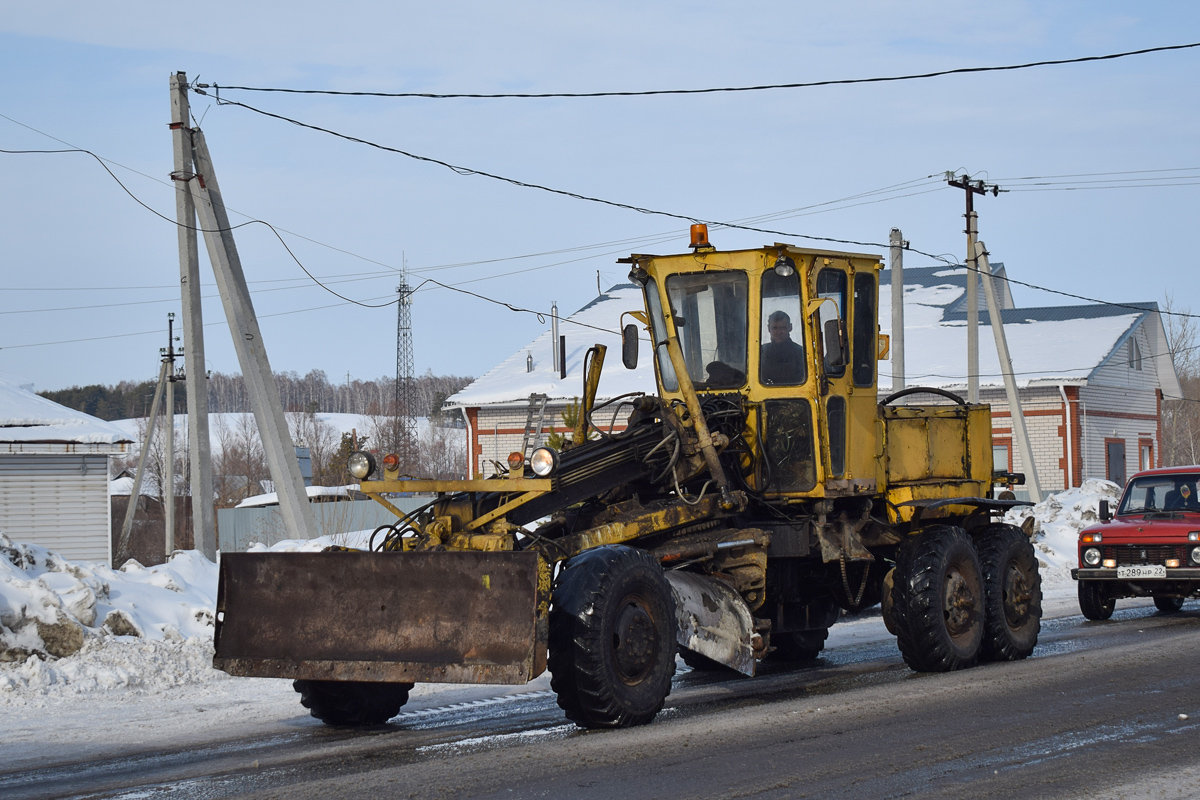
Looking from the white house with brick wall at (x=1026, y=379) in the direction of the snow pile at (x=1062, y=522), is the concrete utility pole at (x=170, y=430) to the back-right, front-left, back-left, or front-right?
front-right

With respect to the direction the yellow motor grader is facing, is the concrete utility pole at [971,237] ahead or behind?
behind

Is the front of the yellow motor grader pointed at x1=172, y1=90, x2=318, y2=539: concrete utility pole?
no

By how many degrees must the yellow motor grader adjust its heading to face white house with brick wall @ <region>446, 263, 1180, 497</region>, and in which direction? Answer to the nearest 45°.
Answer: approximately 135° to its right

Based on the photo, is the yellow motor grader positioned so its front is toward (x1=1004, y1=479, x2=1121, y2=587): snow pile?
no

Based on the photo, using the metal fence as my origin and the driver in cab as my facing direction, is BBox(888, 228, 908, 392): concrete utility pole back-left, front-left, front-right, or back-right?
front-left

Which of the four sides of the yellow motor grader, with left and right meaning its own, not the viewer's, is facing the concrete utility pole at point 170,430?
right

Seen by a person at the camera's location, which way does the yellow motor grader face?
facing the viewer and to the left of the viewer

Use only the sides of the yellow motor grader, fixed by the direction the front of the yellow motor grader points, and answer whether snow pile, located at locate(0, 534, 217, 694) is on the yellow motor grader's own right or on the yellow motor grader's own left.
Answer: on the yellow motor grader's own right

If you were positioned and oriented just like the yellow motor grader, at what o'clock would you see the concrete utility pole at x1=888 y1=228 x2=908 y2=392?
The concrete utility pole is roughly at 5 o'clock from the yellow motor grader.

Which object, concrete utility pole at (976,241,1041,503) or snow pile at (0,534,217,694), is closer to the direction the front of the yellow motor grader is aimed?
the snow pile
